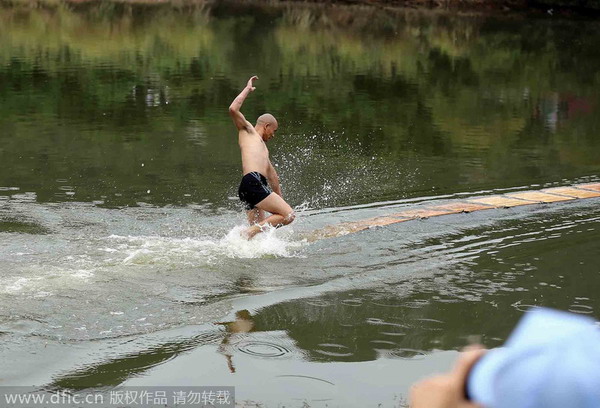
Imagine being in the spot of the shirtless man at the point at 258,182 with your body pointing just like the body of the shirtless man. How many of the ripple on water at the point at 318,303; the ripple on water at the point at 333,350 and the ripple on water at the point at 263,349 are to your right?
3

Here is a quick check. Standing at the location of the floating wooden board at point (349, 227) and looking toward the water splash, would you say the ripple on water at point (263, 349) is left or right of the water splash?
left

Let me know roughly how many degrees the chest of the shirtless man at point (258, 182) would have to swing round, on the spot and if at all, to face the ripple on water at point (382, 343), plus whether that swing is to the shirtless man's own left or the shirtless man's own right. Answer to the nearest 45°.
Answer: approximately 90° to the shirtless man's own right

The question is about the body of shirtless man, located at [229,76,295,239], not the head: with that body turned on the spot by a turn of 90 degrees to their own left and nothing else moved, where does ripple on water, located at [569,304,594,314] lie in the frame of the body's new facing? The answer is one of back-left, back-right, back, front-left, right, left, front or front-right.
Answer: back-right

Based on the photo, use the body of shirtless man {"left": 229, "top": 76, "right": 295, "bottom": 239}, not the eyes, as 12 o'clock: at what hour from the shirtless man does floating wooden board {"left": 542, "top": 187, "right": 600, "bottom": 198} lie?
The floating wooden board is roughly at 11 o'clock from the shirtless man.

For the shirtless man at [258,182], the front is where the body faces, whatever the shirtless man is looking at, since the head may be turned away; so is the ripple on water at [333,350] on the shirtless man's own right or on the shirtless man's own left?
on the shirtless man's own right

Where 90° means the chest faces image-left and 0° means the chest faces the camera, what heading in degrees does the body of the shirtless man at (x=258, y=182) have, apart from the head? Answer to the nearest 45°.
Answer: approximately 270°

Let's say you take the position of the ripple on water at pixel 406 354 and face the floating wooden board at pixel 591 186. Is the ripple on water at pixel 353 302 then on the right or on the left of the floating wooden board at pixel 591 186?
left
